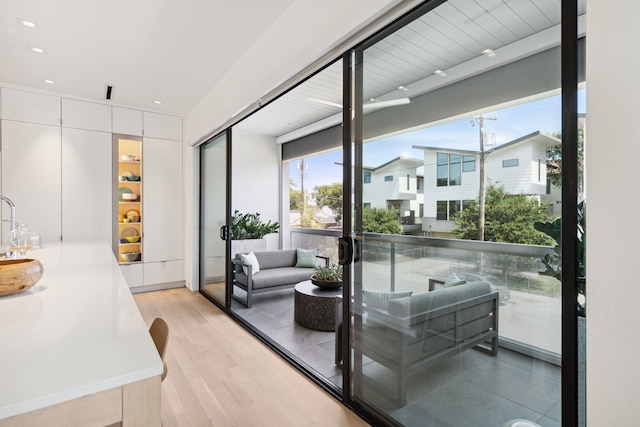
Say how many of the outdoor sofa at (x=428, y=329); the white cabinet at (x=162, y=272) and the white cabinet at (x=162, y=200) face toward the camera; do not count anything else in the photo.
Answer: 2

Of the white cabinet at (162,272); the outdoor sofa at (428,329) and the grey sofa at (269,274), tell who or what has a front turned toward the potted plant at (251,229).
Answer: the outdoor sofa

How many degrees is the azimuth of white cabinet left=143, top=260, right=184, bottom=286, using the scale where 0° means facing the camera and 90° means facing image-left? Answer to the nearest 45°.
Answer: approximately 0°

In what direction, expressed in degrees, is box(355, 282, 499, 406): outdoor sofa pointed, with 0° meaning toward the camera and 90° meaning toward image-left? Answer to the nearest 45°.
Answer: approximately 135°

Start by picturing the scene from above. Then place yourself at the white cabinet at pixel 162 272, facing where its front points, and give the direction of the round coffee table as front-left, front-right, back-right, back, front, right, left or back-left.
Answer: front-left

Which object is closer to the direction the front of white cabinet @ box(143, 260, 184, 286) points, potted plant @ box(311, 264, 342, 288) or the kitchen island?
the kitchen island

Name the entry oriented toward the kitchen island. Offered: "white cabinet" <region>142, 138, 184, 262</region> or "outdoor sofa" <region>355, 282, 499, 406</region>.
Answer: the white cabinet

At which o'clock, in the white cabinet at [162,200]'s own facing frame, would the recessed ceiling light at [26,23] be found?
The recessed ceiling light is roughly at 1 o'clock from the white cabinet.

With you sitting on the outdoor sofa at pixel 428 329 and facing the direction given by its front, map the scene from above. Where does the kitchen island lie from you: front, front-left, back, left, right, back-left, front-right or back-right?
left

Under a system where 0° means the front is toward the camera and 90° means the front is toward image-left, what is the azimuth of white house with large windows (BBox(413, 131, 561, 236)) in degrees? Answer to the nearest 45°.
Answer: approximately 45°

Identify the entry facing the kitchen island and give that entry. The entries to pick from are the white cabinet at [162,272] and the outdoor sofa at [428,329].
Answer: the white cabinet
